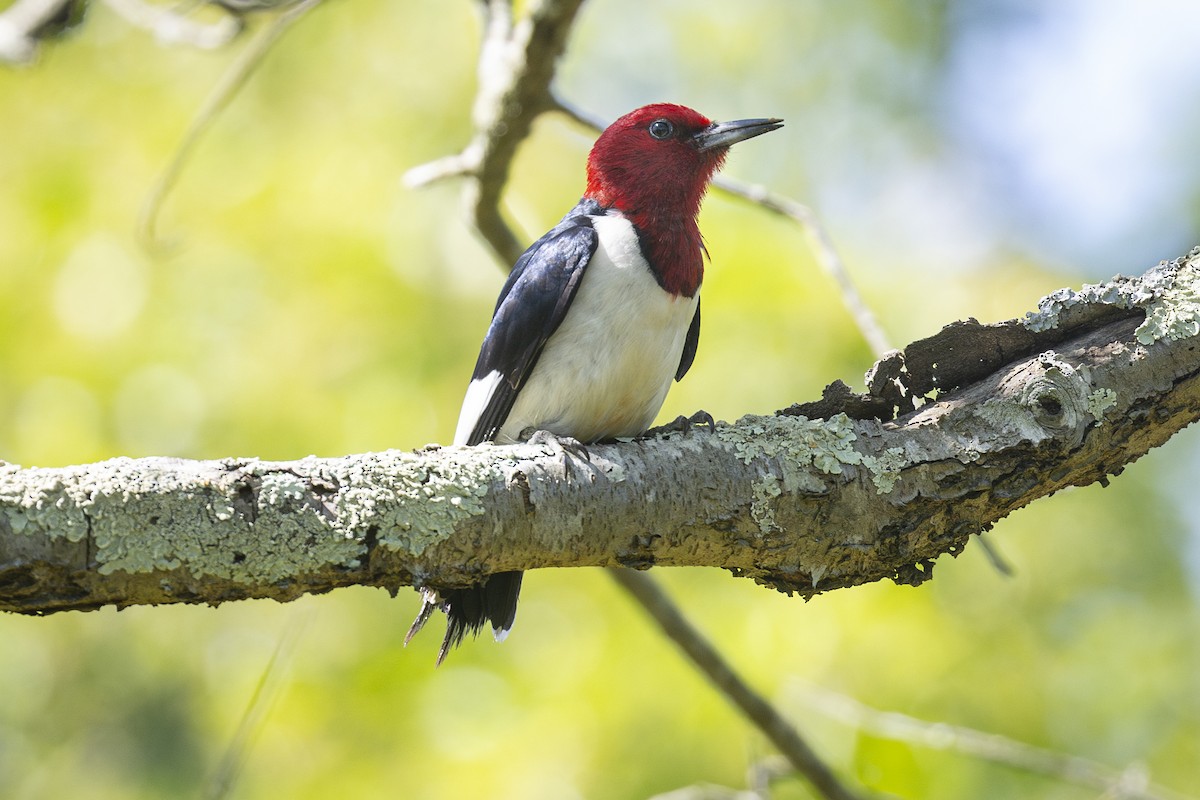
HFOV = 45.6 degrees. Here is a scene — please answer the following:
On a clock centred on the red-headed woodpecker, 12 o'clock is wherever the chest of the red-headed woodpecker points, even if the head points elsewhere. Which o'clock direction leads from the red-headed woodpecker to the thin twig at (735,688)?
The thin twig is roughly at 8 o'clock from the red-headed woodpecker.

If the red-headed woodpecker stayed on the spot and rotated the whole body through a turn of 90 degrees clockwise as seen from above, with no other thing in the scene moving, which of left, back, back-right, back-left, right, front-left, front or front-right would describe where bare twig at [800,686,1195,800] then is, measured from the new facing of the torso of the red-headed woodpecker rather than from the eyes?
back-left

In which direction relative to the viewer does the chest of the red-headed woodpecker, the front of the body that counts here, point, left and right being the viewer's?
facing the viewer and to the right of the viewer

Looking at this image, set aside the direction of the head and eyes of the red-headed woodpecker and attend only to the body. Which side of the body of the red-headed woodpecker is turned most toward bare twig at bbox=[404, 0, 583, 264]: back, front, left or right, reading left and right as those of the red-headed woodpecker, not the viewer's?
back
